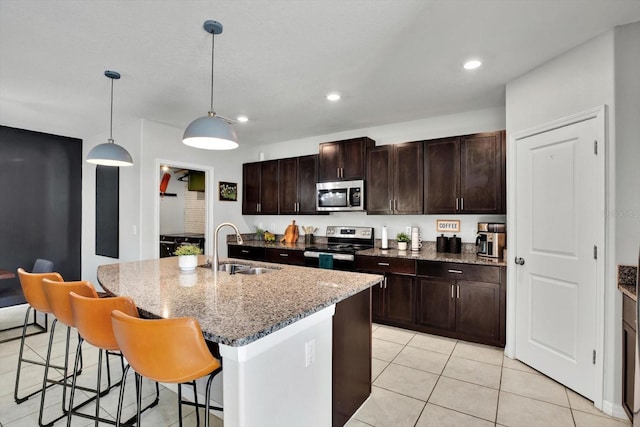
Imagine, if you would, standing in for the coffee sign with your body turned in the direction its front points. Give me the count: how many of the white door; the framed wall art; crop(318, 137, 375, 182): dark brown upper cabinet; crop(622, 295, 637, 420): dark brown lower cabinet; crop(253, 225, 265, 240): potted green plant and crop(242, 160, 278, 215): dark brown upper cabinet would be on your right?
4

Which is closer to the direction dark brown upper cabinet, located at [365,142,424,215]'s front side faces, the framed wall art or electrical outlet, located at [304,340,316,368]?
the electrical outlet

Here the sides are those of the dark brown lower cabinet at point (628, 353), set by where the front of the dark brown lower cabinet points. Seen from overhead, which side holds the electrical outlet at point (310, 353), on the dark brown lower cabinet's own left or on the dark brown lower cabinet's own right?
on the dark brown lower cabinet's own left

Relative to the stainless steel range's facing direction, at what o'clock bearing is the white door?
The white door is roughly at 9 o'clock from the stainless steel range.

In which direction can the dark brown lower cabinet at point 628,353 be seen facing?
to the viewer's left

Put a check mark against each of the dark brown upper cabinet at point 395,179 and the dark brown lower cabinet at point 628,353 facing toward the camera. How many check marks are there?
1

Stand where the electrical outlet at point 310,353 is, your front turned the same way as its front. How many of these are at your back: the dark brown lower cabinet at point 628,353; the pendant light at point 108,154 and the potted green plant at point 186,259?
2

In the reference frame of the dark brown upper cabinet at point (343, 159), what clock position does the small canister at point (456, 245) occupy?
The small canister is roughly at 8 o'clock from the dark brown upper cabinet.

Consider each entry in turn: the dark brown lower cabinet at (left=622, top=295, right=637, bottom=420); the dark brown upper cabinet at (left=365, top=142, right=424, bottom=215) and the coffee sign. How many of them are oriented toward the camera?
2
